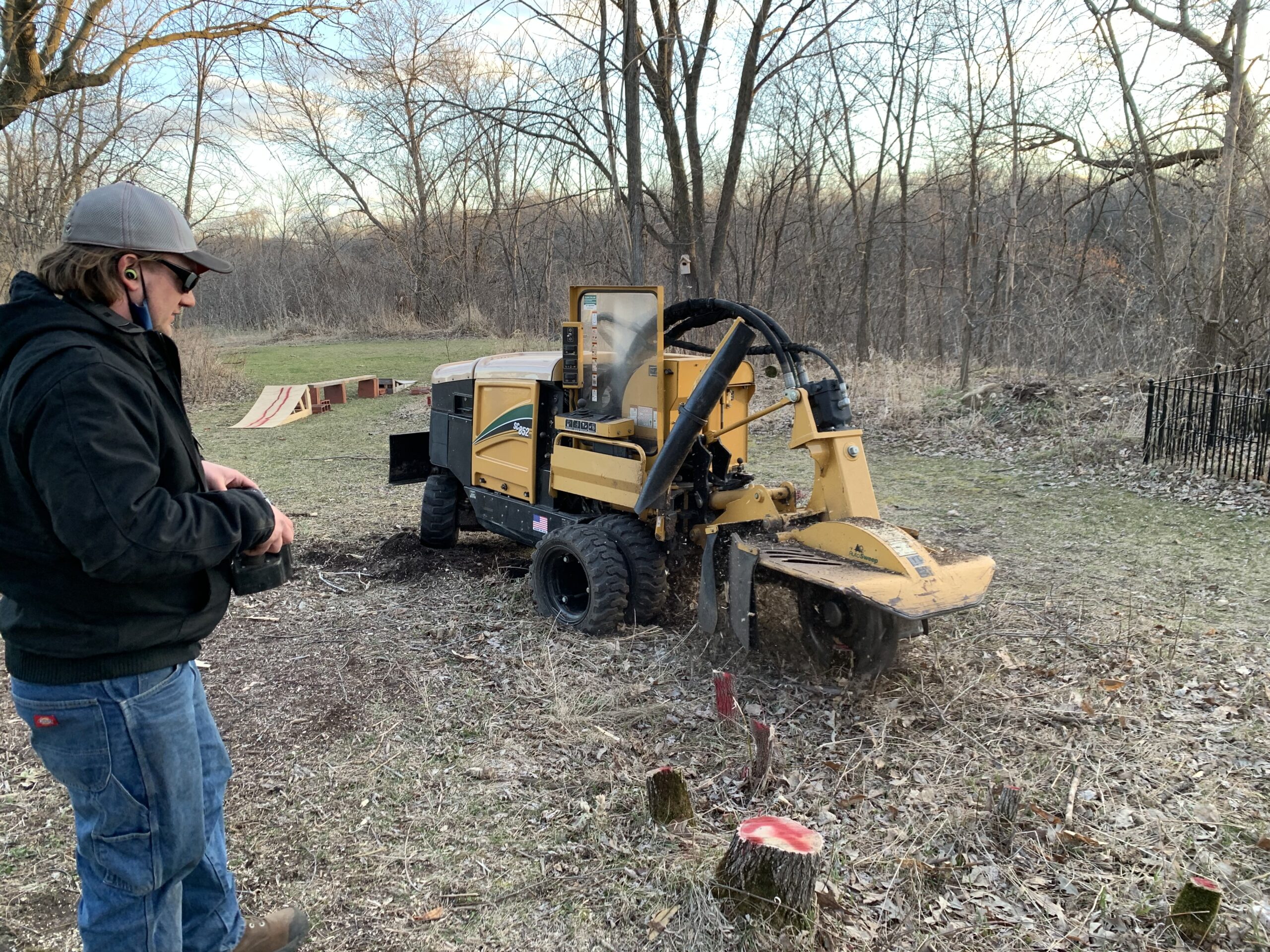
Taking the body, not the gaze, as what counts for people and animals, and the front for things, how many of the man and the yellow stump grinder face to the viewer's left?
0

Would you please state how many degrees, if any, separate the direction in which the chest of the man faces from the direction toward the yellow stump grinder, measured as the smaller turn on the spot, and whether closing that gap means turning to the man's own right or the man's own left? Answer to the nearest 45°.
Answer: approximately 45° to the man's own left

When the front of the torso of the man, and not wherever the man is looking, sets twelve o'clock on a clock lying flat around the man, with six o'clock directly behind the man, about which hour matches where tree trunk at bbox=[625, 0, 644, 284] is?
The tree trunk is roughly at 10 o'clock from the man.

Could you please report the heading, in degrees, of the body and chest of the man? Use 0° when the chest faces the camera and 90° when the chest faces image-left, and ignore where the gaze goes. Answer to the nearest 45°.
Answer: approximately 270°

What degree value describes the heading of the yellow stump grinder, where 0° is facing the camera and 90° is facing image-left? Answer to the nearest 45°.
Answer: approximately 315°

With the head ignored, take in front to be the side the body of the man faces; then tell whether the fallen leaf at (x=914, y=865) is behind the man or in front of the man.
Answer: in front

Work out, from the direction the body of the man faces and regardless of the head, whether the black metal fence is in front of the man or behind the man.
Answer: in front

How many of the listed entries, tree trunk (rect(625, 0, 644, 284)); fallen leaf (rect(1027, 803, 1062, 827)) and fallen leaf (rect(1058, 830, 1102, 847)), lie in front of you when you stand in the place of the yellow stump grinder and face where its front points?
2

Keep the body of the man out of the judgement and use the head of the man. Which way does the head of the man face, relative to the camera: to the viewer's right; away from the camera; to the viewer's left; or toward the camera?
to the viewer's right

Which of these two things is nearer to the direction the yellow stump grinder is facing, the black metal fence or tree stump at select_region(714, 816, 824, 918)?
the tree stump

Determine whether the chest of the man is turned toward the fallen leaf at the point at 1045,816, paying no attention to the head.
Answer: yes

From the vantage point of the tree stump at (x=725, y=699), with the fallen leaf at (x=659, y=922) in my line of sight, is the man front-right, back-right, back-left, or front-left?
front-right

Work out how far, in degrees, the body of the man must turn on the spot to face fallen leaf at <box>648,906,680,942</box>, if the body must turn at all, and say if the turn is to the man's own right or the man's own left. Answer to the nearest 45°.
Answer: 0° — they already face it

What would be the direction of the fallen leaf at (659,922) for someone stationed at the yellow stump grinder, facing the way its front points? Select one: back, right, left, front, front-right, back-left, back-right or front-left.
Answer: front-right

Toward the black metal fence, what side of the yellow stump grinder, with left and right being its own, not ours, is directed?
left

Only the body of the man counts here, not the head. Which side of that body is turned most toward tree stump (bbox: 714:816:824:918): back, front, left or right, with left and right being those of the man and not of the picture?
front
